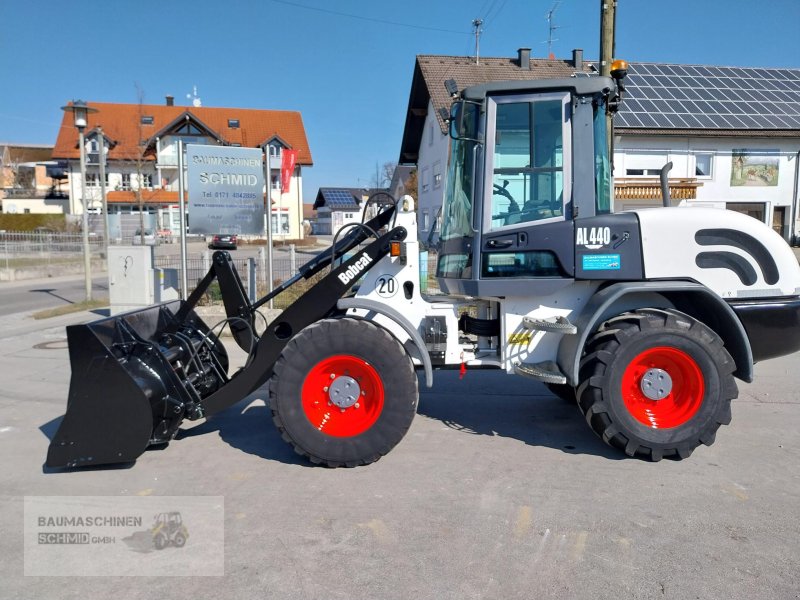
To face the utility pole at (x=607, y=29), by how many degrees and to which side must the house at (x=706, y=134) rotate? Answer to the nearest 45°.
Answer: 0° — it already faces it

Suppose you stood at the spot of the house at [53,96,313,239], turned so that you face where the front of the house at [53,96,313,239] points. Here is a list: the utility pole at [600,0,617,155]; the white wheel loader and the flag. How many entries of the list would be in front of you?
3

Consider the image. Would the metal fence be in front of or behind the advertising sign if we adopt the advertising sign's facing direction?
behind

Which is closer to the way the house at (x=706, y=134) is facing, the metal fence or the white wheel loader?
the white wheel loader

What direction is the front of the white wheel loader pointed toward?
to the viewer's left

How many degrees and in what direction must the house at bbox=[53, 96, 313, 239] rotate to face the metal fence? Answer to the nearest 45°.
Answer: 0° — it already faces it

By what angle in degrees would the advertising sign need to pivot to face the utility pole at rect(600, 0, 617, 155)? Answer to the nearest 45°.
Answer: approximately 45° to its left

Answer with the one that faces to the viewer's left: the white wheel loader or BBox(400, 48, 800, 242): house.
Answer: the white wheel loader

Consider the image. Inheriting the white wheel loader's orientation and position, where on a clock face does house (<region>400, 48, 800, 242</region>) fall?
The house is roughly at 4 o'clock from the white wheel loader.

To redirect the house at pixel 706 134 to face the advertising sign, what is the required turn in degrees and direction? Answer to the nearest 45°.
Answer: approximately 45° to its right

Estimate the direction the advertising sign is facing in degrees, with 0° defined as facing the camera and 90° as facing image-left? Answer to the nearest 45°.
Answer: approximately 0°
